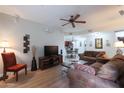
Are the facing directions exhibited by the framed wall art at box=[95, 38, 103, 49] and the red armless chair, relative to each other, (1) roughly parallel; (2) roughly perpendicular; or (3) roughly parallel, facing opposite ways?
roughly perpendicular

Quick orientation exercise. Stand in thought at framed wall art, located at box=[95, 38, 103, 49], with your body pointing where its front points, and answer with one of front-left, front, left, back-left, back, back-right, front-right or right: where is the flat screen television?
front-right

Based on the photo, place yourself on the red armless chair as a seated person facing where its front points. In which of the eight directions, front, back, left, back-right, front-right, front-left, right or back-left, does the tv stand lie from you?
left

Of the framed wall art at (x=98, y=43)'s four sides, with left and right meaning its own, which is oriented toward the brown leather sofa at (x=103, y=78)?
front

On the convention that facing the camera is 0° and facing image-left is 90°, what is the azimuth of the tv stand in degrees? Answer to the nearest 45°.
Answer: approximately 315°

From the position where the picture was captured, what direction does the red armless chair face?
facing the viewer and to the right of the viewer

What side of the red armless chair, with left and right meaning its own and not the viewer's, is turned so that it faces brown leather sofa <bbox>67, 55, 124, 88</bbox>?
front

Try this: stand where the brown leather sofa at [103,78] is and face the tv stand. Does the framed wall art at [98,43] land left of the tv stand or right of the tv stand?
right

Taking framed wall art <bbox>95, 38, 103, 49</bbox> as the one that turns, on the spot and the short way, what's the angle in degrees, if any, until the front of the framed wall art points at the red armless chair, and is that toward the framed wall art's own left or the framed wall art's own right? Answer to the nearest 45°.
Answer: approximately 45° to the framed wall art's own right

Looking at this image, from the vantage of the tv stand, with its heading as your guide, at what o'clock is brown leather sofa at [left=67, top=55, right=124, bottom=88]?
The brown leather sofa is roughly at 1 o'clock from the tv stand.

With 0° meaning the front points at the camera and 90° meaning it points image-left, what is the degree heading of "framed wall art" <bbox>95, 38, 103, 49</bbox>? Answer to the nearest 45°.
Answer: approximately 0°

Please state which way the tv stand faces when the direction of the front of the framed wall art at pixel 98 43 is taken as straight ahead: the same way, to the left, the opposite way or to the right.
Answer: to the left

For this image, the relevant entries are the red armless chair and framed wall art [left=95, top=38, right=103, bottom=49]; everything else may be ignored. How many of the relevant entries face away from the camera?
0

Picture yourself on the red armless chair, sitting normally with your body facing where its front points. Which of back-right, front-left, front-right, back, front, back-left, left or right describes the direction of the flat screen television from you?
left
